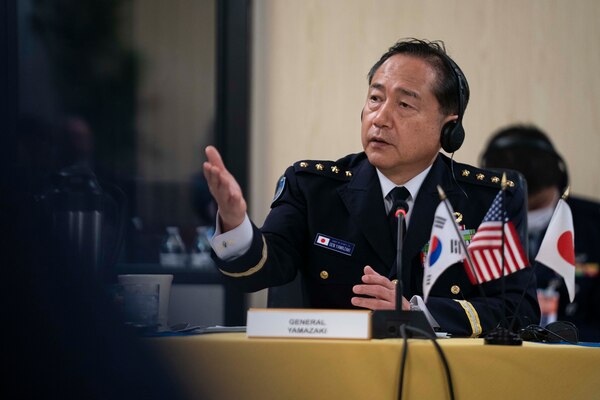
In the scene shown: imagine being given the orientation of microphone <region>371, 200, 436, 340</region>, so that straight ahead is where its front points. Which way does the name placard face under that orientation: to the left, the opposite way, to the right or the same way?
the opposite way

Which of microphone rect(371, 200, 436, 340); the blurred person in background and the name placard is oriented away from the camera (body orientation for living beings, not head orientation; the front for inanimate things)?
the microphone

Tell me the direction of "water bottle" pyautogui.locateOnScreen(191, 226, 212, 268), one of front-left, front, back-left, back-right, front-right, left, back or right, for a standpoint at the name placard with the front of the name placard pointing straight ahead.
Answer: back

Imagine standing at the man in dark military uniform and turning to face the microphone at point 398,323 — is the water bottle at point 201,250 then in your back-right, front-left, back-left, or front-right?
back-right

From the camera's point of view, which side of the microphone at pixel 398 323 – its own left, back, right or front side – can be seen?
back

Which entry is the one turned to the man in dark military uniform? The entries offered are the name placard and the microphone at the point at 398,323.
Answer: the microphone

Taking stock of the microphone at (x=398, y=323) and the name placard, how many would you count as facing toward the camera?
1

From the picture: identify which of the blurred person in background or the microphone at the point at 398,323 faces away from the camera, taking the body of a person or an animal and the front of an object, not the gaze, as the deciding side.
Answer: the microphone
